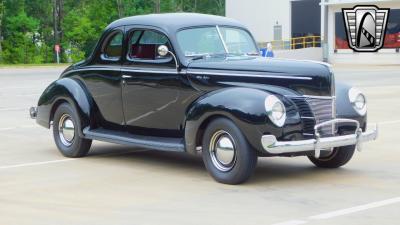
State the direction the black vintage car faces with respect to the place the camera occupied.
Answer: facing the viewer and to the right of the viewer
